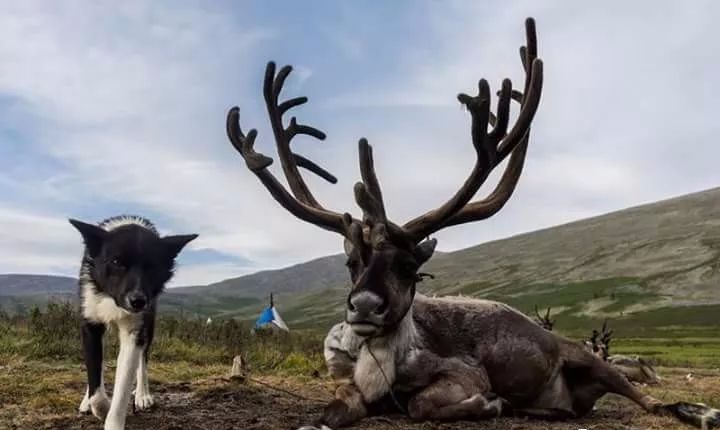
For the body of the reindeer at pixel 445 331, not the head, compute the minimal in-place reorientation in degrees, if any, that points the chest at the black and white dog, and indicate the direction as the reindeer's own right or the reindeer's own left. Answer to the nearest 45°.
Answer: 0° — it already faces it

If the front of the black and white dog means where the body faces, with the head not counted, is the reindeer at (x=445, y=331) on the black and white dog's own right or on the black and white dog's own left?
on the black and white dog's own left

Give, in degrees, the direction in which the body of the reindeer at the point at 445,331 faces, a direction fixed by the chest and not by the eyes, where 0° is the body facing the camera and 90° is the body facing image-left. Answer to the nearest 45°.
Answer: approximately 45°

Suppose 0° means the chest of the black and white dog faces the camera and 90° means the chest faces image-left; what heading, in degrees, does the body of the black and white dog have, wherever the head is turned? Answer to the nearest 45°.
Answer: approximately 0°
